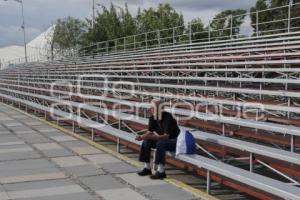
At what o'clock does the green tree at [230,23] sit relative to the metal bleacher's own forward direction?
The green tree is roughly at 5 o'clock from the metal bleacher.

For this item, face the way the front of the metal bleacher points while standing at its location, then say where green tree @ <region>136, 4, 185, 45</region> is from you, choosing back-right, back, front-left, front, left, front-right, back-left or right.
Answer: back-right

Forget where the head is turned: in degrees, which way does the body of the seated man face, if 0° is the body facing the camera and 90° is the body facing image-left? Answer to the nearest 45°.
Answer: approximately 45°

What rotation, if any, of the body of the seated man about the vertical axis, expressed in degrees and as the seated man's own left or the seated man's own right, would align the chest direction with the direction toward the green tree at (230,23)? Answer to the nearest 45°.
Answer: approximately 135° to the seated man's own right
